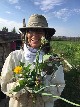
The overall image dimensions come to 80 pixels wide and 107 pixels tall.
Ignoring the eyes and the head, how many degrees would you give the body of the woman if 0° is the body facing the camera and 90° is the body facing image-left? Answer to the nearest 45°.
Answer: approximately 0°
